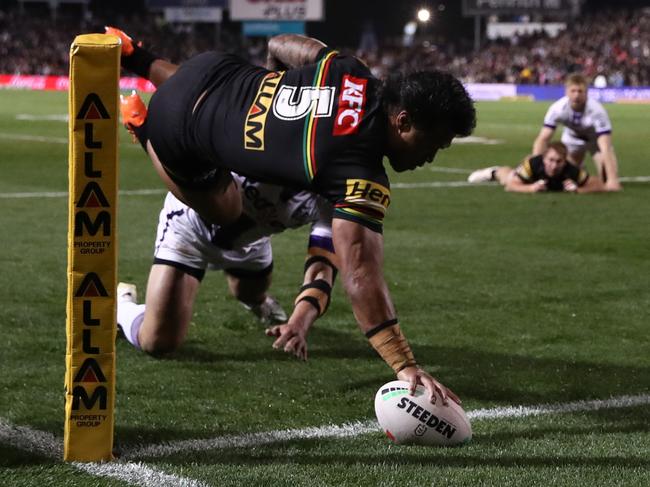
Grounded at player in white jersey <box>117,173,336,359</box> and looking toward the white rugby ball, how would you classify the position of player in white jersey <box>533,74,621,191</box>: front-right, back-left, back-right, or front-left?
back-left

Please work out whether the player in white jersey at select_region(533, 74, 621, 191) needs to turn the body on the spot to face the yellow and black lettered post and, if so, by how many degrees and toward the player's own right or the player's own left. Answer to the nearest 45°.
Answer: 0° — they already face it

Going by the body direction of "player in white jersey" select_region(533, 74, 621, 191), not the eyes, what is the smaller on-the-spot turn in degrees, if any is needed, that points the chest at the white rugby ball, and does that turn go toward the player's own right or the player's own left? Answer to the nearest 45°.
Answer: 0° — they already face it

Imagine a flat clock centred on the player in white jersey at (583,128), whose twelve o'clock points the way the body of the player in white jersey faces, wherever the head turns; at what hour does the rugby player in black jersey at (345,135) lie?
The rugby player in black jersey is roughly at 12 o'clock from the player in white jersey.

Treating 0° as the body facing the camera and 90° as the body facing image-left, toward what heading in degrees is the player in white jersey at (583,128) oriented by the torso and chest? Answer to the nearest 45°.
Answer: approximately 0°
